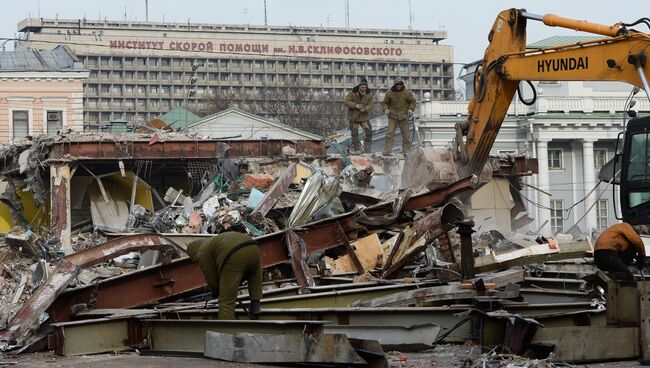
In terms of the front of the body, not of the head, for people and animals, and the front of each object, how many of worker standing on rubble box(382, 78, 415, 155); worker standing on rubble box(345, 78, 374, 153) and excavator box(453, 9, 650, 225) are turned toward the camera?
2

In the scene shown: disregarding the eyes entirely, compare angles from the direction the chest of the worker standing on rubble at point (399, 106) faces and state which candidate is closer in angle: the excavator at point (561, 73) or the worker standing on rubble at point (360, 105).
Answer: the excavator

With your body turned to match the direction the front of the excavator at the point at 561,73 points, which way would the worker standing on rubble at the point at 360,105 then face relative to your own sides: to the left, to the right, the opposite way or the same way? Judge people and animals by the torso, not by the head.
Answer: to the left

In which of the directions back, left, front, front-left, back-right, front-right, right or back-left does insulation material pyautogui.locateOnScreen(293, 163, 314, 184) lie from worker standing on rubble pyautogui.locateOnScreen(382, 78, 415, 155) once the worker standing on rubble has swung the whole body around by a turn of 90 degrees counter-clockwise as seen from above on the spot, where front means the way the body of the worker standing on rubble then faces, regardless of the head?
back-right

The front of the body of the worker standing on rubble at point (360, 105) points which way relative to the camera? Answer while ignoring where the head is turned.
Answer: toward the camera

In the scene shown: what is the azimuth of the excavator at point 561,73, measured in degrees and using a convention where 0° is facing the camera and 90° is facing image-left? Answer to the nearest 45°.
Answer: approximately 90°

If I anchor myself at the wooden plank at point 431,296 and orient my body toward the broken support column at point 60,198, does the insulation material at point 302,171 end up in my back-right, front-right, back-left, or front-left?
front-right

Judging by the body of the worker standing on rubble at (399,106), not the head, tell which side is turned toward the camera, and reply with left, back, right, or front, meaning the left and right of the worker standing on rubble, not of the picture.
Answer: front

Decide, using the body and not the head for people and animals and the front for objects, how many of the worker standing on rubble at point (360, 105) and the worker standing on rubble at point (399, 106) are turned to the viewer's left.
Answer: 0

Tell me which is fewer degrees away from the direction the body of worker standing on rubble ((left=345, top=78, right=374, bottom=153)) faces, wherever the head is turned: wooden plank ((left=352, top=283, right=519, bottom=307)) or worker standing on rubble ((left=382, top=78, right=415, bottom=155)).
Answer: the wooden plank

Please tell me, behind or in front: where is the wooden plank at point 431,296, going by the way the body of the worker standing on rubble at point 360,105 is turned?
in front

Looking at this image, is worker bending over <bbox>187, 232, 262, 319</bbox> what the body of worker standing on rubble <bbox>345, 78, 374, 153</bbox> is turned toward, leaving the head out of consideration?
yes

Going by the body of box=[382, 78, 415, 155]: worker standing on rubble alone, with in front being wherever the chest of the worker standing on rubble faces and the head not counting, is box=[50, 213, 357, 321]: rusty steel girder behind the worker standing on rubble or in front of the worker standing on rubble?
in front

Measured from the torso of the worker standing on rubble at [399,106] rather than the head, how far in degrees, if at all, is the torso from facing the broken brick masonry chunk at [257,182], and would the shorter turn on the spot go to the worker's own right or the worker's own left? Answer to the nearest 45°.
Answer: approximately 45° to the worker's own right

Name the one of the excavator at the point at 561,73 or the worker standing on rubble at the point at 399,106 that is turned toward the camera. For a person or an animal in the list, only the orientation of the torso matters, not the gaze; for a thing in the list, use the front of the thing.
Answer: the worker standing on rubble
